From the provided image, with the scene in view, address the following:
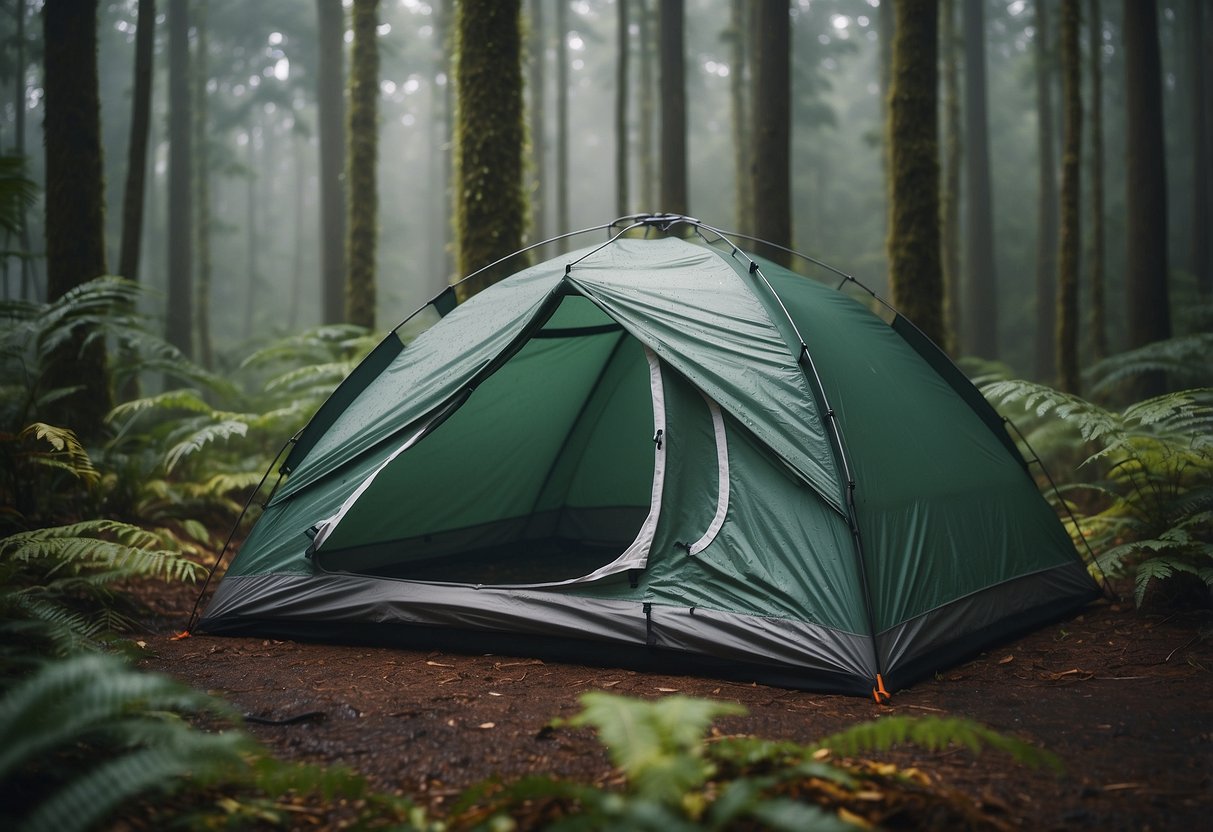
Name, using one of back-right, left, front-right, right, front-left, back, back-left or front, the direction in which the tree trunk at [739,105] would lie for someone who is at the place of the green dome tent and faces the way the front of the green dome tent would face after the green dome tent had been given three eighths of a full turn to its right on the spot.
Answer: front

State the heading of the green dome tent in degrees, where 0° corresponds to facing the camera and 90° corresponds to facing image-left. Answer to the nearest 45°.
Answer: approximately 45°

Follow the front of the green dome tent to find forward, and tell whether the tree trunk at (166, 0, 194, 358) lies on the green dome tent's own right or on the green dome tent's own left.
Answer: on the green dome tent's own right

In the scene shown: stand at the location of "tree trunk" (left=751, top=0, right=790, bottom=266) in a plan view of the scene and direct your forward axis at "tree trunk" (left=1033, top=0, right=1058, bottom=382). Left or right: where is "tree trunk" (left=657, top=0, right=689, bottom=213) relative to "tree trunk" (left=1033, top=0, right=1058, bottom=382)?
left

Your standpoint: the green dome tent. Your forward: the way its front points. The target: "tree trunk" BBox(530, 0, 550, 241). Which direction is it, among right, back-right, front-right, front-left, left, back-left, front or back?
back-right

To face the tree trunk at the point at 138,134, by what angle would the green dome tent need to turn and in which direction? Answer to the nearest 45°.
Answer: approximately 90° to its right

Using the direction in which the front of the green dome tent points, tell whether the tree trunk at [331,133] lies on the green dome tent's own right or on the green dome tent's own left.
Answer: on the green dome tent's own right

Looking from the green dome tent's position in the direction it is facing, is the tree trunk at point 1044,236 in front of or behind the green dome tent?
behind

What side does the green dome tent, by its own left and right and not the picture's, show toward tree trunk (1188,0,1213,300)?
back

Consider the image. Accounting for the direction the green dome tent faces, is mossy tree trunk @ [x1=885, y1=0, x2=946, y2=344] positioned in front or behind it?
behind

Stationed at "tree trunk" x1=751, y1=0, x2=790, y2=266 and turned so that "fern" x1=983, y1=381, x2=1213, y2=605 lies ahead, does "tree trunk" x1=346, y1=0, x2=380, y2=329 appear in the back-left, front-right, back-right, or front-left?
back-right

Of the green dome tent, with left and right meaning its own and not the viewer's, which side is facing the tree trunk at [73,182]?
right
